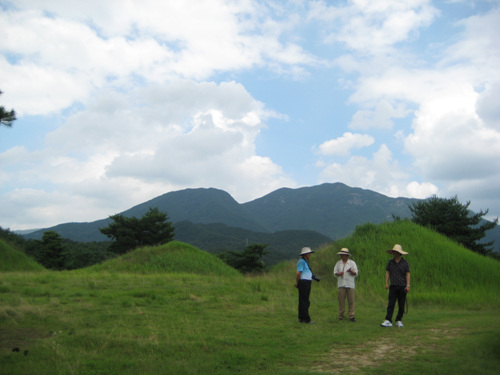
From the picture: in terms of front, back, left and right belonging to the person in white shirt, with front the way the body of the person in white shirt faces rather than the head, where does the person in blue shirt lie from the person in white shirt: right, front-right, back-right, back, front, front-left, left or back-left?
front-right

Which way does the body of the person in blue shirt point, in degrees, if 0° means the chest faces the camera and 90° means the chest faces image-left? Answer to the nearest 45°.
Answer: approximately 270°

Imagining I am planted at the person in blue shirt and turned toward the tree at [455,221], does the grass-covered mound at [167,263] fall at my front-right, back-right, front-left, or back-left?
front-left

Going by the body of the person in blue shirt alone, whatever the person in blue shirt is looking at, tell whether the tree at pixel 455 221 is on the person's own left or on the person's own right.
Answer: on the person's own left

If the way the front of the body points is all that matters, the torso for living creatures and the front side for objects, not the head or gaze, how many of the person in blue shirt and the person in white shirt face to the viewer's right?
1

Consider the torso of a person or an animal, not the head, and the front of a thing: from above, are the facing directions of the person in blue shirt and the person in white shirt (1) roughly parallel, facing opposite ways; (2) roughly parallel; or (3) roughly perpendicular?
roughly perpendicular

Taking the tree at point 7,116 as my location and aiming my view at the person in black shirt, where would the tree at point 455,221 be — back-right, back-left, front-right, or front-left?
front-left

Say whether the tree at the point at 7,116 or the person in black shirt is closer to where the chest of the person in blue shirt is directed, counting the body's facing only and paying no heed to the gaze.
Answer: the person in black shirt

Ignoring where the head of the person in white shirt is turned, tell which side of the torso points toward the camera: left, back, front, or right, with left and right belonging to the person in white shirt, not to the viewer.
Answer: front

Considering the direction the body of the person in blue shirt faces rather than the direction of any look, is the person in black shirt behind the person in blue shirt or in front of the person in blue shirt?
in front

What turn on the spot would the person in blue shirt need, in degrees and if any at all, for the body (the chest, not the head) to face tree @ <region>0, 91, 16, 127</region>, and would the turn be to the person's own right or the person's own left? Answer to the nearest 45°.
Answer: approximately 180°

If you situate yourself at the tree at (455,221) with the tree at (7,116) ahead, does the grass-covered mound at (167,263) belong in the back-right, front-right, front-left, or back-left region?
front-right

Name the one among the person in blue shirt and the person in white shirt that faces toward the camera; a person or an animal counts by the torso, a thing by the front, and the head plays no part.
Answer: the person in white shirt

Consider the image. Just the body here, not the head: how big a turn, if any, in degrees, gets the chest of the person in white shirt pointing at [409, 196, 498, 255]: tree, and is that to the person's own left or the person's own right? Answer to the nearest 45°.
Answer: approximately 180°
